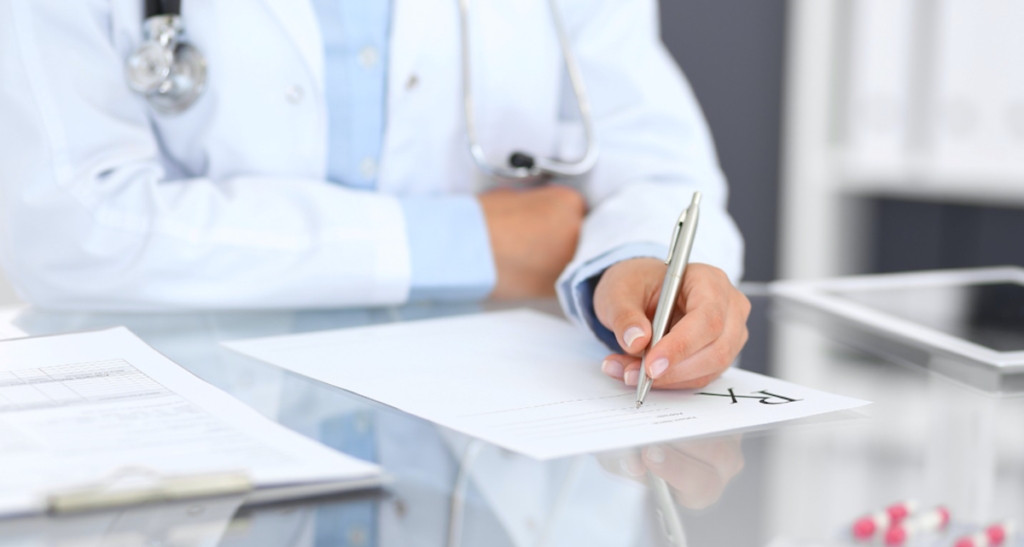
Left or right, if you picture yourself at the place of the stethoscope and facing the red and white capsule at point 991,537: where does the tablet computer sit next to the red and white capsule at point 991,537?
left

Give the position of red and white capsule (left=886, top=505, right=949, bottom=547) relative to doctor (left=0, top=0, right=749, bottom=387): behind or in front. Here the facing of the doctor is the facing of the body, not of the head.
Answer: in front

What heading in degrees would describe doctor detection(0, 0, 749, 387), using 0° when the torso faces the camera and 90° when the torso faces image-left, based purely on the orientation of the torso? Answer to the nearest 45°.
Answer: approximately 0°

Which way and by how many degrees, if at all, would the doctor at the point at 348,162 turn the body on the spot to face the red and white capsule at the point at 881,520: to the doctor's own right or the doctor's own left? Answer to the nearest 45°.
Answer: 0° — they already face it
